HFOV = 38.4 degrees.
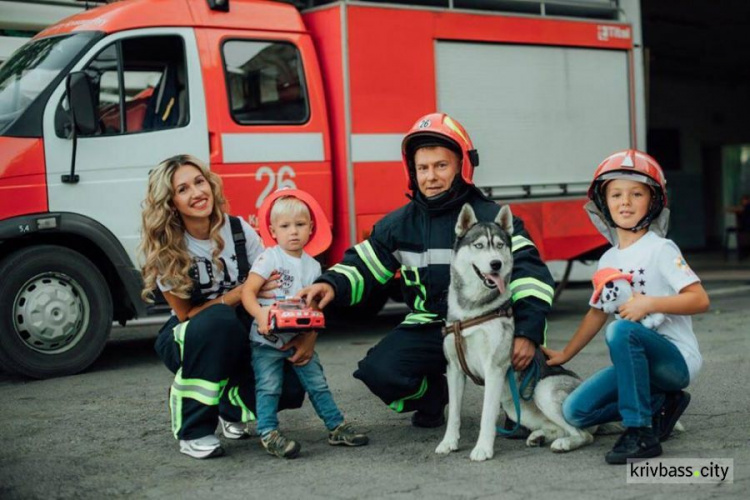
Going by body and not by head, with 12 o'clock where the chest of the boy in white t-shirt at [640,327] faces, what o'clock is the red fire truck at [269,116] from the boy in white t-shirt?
The red fire truck is roughly at 3 o'clock from the boy in white t-shirt.

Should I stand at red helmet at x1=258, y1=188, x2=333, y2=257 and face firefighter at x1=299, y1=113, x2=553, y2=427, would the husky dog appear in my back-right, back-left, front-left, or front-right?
front-right

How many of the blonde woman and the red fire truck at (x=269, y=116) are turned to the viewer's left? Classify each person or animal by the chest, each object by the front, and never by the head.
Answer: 1

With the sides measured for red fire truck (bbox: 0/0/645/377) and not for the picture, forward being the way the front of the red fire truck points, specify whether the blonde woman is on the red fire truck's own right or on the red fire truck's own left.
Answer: on the red fire truck's own left

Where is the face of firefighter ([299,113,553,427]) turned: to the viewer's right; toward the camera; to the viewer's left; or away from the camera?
toward the camera

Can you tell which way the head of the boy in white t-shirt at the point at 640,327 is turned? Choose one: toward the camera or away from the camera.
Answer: toward the camera

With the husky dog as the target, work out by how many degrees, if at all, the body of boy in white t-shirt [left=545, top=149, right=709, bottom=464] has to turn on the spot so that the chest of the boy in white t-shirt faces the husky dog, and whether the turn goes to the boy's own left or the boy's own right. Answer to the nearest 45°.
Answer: approximately 45° to the boy's own right

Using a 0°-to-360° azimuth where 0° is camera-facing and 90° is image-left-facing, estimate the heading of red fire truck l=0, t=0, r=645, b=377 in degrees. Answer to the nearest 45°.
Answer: approximately 90°

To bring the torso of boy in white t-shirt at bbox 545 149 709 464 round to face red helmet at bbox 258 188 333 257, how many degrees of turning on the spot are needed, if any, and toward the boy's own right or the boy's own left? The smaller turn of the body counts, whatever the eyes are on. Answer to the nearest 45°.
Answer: approximately 45° to the boy's own right

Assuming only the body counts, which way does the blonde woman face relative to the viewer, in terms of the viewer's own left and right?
facing the viewer and to the right of the viewer

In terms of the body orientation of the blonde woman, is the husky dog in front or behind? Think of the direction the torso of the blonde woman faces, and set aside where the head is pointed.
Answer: in front

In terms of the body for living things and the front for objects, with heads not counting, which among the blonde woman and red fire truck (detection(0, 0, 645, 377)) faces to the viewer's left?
the red fire truck

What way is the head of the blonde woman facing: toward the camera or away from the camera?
toward the camera

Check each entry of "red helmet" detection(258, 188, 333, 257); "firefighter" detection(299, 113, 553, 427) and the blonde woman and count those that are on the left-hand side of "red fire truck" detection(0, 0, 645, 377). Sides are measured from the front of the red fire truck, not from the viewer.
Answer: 3

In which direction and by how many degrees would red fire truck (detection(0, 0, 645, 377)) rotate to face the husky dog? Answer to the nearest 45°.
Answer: approximately 90° to its left
